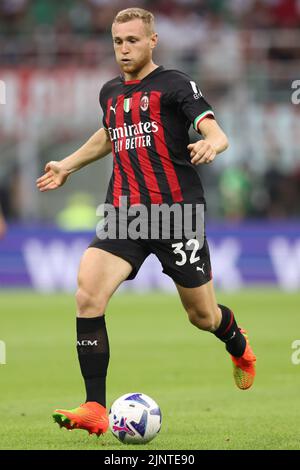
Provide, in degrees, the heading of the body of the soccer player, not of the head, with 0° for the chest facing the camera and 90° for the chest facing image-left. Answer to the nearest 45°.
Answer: approximately 45°
